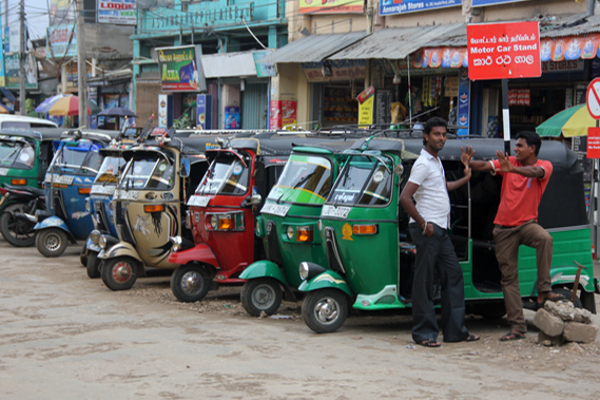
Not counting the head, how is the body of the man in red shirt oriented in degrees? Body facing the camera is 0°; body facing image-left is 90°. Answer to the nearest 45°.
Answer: approximately 45°

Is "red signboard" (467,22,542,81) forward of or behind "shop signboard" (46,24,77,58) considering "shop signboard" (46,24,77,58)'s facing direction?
forward

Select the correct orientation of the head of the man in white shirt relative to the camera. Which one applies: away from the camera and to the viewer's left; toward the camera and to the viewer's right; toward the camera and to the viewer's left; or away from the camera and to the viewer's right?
toward the camera and to the viewer's right

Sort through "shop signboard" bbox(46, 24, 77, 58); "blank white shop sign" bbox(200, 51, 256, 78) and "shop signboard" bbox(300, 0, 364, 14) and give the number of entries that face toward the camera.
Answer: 3

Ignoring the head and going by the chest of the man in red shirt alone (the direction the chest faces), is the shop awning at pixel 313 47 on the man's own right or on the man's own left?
on the man's own right

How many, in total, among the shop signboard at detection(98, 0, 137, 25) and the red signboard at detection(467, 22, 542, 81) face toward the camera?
2

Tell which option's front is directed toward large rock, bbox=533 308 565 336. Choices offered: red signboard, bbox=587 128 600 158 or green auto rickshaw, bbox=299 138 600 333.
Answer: the red signboard
